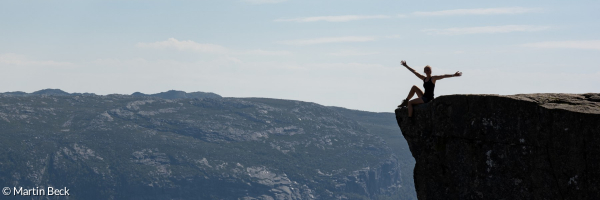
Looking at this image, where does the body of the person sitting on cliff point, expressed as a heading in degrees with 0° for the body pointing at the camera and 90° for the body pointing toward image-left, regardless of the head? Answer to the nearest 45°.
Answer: approximately 45°
